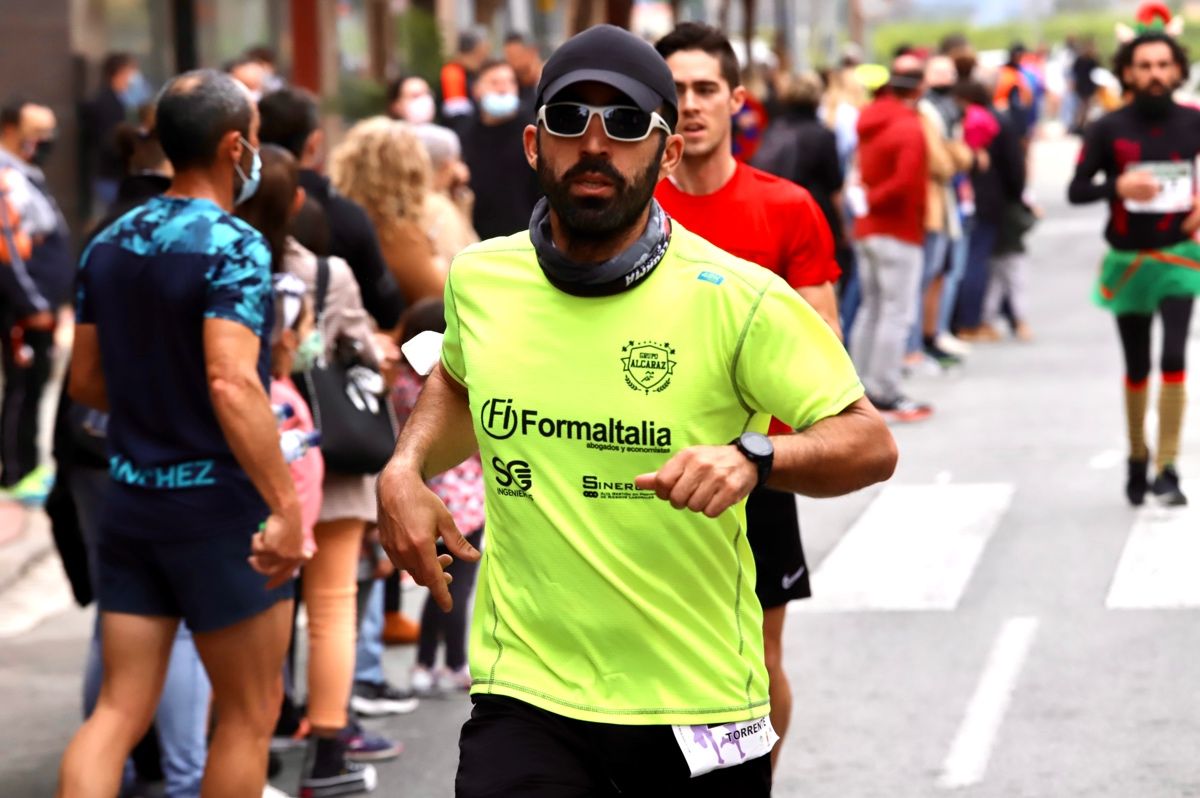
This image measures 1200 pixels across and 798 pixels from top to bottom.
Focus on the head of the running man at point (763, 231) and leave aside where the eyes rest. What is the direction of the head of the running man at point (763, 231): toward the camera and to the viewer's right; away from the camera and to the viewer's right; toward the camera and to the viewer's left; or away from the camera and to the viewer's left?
toward the camera and to the viewer's left

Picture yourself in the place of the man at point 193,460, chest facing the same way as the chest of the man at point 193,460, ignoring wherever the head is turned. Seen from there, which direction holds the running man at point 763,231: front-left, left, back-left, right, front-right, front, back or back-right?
front-right

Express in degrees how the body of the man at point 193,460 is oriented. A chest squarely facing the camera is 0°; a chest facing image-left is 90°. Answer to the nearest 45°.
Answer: approximately 225°

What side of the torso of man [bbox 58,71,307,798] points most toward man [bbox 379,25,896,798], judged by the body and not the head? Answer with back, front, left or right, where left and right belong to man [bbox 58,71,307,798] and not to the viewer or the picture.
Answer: right

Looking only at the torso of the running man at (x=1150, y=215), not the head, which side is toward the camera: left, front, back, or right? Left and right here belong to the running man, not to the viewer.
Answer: front

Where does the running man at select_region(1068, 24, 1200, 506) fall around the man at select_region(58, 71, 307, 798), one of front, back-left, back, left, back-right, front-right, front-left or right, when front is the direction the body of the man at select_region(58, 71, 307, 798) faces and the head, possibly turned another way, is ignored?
front

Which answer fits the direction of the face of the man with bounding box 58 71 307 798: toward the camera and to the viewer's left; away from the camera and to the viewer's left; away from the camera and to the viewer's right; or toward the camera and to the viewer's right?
away from the camera and to the viewer's right

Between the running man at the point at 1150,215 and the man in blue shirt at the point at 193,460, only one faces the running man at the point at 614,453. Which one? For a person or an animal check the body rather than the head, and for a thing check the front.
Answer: the running man at the point at 1150,215

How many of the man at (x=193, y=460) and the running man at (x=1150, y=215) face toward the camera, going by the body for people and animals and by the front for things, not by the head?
1

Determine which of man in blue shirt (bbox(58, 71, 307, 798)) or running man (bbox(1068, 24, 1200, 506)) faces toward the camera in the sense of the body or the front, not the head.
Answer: running man (bbox(1068, 24, 1200, 506))

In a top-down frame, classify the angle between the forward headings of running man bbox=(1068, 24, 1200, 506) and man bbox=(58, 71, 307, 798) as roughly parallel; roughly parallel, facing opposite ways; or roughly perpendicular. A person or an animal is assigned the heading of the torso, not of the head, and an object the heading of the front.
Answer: roughly parallel, facing opposite ways
